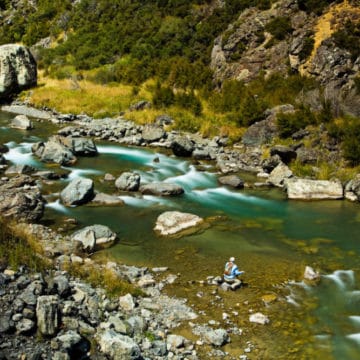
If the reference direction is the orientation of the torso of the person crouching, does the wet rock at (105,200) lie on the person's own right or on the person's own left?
on the person's own left

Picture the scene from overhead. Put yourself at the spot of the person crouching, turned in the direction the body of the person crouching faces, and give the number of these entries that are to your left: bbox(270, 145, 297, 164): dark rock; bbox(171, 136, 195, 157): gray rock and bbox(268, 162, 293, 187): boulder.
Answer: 3

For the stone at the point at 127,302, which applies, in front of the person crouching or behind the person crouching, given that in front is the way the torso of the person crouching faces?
behind

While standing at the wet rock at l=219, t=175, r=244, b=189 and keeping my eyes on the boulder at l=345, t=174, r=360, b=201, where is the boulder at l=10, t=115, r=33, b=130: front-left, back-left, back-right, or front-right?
back-left

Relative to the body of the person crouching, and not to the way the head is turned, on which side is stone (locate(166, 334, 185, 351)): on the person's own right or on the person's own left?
on the person's own right
